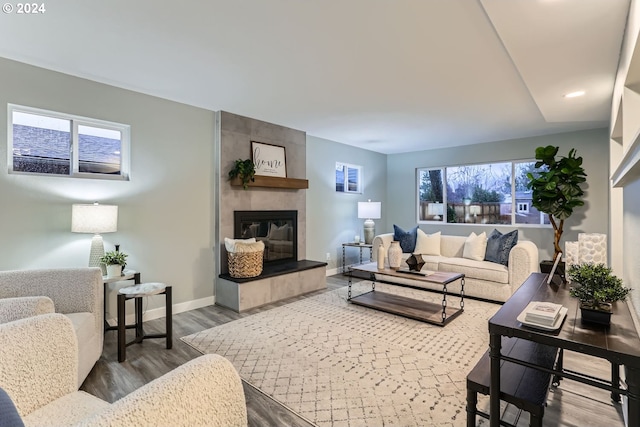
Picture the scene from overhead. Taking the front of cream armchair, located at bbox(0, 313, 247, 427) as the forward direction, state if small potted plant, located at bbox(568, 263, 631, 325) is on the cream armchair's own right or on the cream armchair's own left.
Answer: on the cream armchair's own right

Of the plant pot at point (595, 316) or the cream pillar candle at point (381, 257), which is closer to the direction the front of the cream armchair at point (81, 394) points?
the cream pillar candle

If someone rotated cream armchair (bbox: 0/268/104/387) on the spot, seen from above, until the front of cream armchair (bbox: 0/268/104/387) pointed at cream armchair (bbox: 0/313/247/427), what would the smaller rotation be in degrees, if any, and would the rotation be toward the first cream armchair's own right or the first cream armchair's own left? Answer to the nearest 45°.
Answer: approximately 90° to the first cream armchair's own right

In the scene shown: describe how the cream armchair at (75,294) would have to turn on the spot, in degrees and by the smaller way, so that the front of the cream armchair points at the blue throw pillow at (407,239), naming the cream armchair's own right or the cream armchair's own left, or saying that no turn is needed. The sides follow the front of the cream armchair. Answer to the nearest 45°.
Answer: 0° — it already faces it

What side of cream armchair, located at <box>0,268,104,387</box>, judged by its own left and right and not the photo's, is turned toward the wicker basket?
front

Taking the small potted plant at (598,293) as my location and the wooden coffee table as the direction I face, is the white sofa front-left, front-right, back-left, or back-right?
front-right

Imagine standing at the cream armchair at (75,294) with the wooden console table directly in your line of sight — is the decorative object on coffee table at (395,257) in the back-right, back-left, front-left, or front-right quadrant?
front-left

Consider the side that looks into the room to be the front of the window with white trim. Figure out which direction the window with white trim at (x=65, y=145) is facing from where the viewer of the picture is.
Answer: facing the viewer and to the right of the viewer

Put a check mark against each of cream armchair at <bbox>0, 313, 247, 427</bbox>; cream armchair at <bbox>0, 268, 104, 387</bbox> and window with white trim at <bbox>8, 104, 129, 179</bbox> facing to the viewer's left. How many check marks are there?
0

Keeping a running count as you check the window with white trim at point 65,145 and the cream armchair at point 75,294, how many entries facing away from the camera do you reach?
0

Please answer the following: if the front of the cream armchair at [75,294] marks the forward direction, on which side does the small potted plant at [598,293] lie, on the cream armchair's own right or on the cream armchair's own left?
on the cream armchair's own right

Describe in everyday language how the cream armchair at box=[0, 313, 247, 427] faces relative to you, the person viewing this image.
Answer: facing away from the viewer and to the right of the viewer

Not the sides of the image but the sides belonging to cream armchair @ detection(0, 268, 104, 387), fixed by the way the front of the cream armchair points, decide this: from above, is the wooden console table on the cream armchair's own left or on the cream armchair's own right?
on the cream armchair's own right

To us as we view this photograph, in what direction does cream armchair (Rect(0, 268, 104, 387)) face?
facing to the right of the viewer

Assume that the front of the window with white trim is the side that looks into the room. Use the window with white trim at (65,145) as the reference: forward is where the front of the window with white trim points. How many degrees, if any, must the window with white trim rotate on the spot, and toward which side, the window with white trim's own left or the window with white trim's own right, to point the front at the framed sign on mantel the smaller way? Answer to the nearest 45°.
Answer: approximately 45° to the window with white trim's own left

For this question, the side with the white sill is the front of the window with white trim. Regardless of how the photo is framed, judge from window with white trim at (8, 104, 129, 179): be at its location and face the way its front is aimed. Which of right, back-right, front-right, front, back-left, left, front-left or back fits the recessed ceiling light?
front

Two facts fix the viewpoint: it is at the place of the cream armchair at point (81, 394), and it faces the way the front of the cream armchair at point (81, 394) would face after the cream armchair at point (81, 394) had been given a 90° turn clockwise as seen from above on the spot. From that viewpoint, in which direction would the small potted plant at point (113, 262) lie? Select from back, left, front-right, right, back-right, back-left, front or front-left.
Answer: back-left
